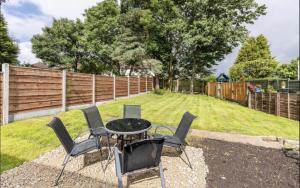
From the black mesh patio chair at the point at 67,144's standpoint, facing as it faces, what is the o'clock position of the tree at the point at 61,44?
The tree is roughly at 9 o'clock from the black mesh patio chair.

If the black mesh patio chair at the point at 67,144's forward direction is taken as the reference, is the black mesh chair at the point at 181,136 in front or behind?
in front

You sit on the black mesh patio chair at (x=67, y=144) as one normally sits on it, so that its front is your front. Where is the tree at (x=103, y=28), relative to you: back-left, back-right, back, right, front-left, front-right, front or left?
left

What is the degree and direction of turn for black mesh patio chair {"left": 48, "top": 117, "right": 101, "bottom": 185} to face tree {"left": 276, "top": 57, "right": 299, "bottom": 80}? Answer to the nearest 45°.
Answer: approximately 45° to its left

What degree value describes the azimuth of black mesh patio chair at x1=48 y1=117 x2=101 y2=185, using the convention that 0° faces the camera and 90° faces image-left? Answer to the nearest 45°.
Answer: approximately 270°

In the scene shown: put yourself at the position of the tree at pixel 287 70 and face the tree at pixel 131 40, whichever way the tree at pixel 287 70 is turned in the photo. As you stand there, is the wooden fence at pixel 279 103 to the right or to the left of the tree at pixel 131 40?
left

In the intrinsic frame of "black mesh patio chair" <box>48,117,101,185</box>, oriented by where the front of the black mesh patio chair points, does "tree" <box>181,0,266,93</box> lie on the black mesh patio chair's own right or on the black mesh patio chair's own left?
on the black mesh patio chair's own left

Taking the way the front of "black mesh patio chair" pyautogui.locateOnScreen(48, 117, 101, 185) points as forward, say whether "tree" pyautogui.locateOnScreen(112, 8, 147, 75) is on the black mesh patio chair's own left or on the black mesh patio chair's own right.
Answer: on the black mesh patio chair's own left
